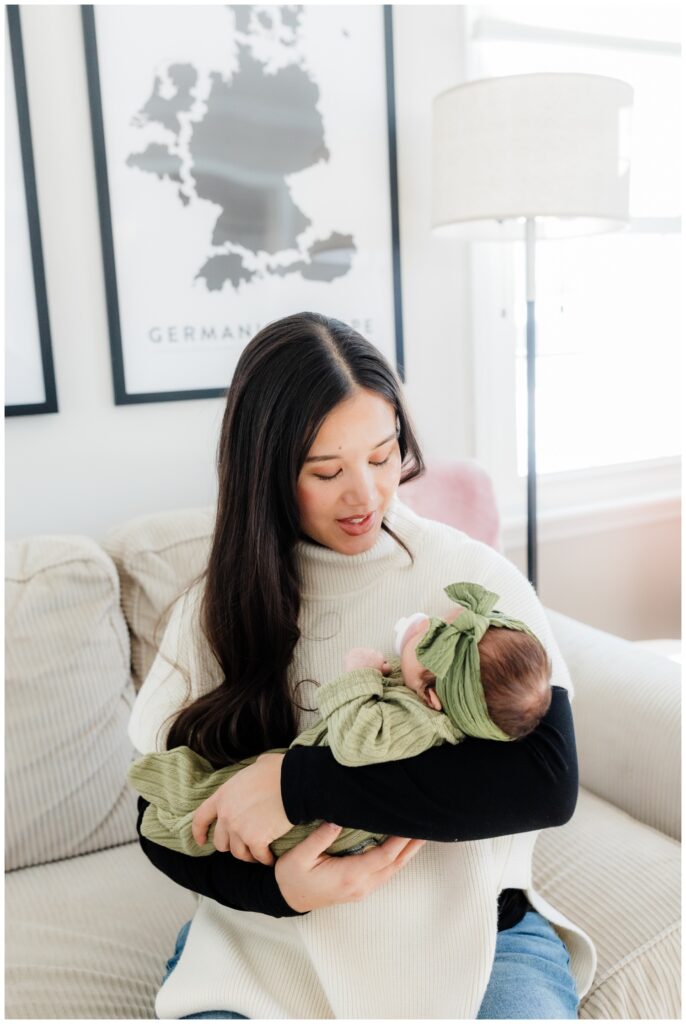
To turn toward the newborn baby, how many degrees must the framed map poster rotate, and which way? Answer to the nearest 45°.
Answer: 0° — it already faces them

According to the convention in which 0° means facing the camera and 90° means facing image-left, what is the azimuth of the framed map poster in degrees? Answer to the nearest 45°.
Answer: approximately 0°

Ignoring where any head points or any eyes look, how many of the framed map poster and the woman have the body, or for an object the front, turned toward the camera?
2

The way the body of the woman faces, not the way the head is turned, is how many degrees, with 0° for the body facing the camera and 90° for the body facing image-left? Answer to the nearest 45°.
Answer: approximately 0°
